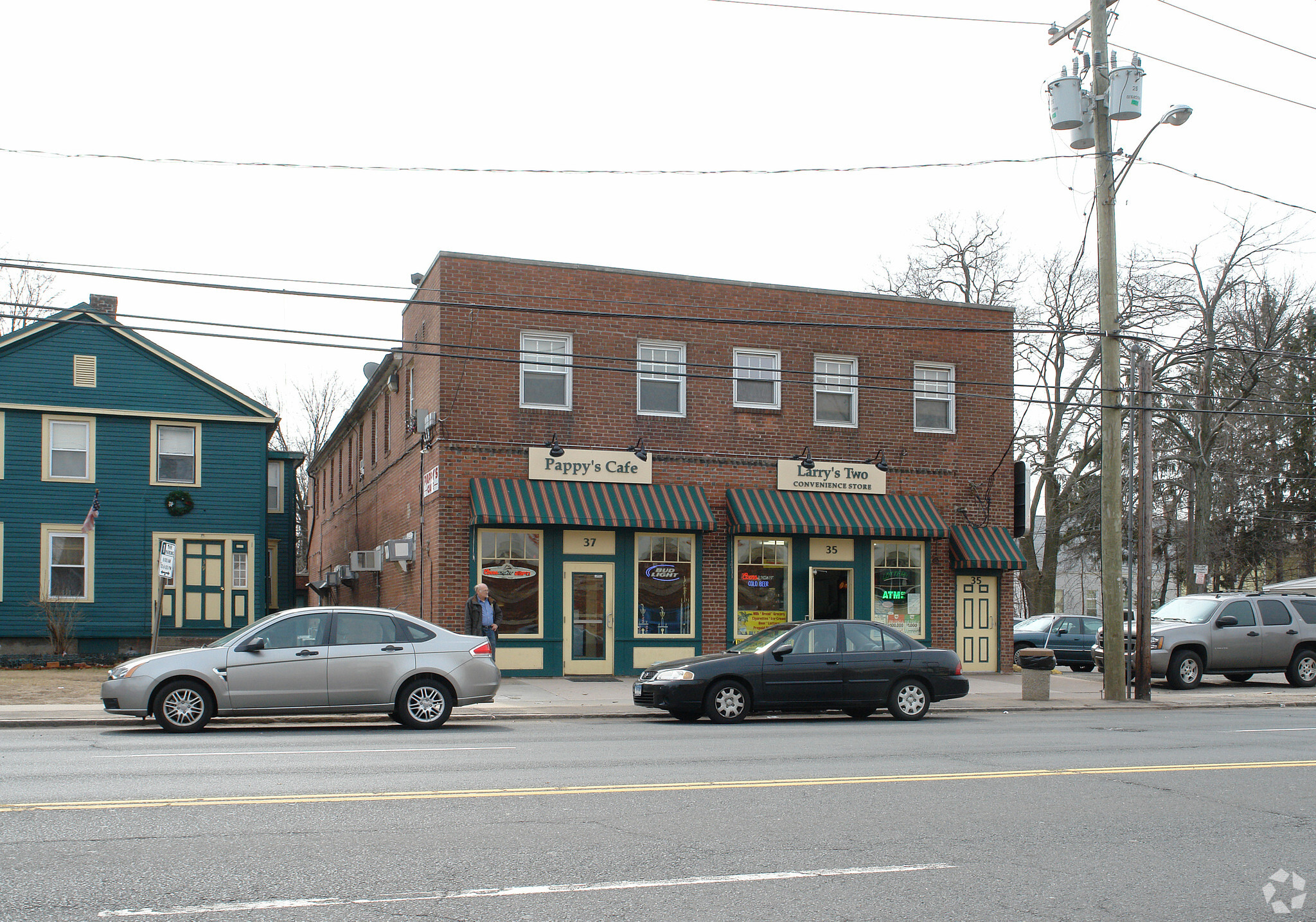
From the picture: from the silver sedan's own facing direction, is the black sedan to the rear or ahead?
to the rear

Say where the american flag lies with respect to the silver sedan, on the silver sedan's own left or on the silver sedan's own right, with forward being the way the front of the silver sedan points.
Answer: on the silver sedan's own right

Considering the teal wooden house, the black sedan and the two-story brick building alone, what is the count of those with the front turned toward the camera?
2

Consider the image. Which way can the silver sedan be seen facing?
to the viewer's left

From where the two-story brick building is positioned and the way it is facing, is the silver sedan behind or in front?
in front

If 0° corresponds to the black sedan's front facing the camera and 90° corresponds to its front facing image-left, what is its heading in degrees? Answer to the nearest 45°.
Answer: approximately 90°

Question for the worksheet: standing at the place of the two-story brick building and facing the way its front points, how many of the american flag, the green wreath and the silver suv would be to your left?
1

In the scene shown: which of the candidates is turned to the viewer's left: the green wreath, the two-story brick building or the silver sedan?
the silver sedan

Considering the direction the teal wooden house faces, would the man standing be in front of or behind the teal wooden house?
in front
